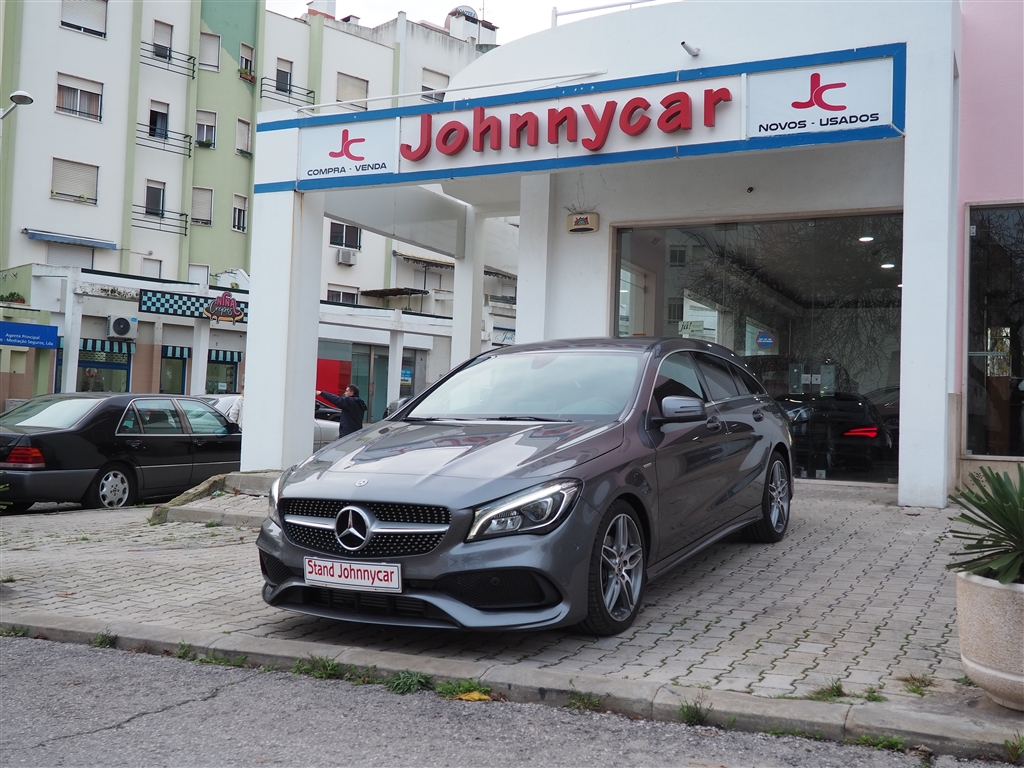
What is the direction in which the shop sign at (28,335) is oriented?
toward the camera

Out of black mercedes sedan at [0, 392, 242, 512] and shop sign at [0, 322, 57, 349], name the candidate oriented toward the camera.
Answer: the shop sign

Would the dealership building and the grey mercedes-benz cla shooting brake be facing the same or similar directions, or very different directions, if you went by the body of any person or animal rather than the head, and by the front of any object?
same or similar directions

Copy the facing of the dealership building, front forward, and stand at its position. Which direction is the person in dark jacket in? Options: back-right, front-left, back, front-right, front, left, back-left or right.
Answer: right

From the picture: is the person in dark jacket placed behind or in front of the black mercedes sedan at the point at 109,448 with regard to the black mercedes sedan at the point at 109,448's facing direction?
in front

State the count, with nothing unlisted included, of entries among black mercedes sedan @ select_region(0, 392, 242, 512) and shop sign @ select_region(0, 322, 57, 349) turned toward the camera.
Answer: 1

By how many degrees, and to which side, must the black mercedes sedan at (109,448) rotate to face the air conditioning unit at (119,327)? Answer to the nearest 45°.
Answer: approximately 45° to its left

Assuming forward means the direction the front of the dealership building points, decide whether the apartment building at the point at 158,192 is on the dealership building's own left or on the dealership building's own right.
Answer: on the dealership building's own right

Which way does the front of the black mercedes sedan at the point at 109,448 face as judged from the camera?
facing away from the viewer and to the right of the viewer

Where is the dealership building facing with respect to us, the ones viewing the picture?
facing the viewer and to the left of the viewer
